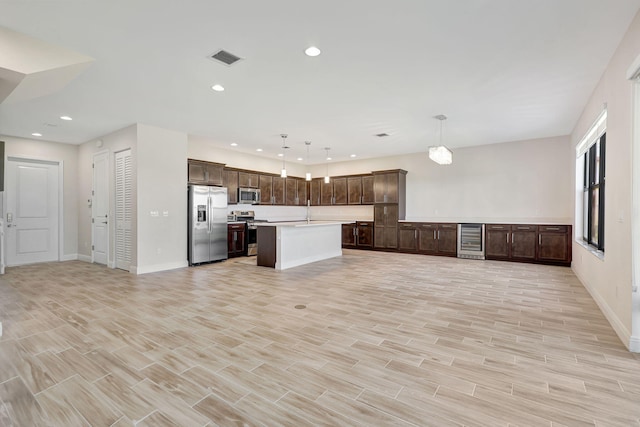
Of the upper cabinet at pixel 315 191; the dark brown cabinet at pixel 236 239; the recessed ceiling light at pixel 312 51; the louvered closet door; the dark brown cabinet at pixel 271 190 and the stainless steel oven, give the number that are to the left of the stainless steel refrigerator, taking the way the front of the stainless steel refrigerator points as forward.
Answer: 4

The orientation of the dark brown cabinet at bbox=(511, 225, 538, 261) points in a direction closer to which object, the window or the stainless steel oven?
the window

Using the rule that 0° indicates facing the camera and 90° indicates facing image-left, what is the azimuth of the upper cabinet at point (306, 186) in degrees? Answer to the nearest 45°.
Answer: approximately 0°

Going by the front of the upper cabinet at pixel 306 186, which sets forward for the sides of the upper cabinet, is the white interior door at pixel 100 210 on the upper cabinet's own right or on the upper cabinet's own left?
on the upper cabinet's own right

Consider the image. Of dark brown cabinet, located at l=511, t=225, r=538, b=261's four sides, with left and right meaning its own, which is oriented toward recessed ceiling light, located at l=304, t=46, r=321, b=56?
front

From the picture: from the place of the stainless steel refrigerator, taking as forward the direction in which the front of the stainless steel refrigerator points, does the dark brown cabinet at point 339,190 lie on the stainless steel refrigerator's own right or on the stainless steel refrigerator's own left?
on the stainless steel refrigerator's own left

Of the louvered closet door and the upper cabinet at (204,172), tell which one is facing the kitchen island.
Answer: the upper cabinet

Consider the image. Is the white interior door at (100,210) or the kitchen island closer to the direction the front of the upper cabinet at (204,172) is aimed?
the kitchen island

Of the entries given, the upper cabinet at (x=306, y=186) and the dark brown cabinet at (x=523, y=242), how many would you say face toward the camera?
2

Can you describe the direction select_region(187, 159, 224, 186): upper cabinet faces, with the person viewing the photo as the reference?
facing the viewer and to the right of the viewer

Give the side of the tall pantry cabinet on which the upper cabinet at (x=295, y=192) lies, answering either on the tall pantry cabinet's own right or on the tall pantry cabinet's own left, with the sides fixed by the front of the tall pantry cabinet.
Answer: on the tall pantry cabinet's own right

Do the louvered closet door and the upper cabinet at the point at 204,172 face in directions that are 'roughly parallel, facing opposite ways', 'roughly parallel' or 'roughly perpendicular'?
roughly perpendicular
